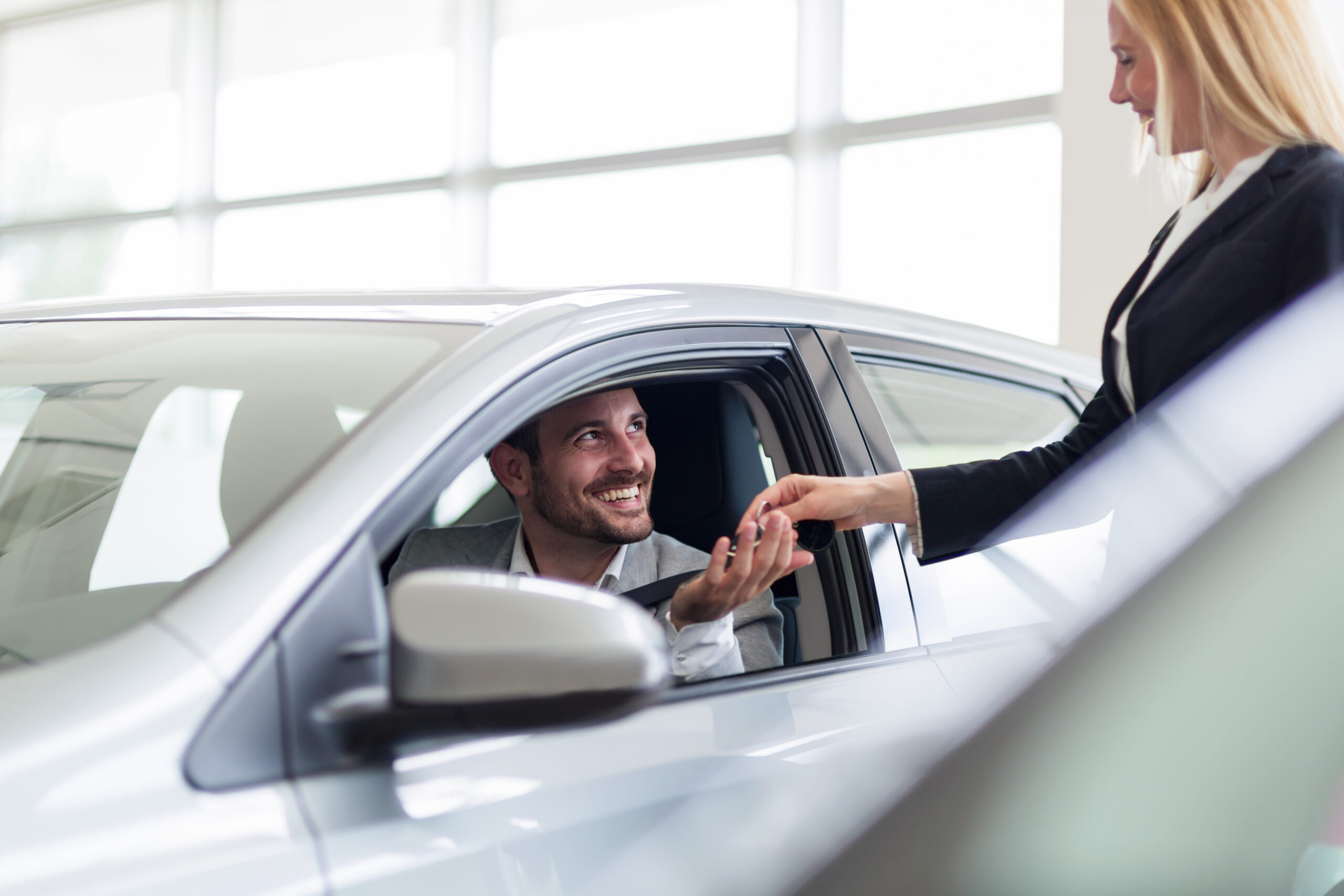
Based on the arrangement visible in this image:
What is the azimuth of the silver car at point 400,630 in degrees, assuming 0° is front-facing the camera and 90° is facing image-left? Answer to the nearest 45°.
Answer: approximately 45°

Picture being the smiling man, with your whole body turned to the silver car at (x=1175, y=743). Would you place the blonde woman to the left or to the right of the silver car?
left

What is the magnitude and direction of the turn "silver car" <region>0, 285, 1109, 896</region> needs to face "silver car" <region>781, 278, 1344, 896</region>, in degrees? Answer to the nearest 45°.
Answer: approximately 90° to its left

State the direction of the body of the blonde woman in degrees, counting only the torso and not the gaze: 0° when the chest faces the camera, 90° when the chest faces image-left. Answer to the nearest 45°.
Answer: approximately 90°

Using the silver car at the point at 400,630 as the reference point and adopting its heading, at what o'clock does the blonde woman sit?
The blonde woman is roughly at 7 o'clock from the silver car.

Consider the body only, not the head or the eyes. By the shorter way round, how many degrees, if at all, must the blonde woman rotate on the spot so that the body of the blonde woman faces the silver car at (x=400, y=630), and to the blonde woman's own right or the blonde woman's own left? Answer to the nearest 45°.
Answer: approximately 45° to the blonde woman's own left

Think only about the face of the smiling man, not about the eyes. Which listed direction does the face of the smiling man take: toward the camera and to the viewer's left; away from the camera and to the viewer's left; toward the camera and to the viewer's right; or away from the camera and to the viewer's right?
toward the camera and to the viewer's right

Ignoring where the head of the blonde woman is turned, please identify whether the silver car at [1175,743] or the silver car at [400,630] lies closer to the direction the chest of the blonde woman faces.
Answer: the silver car at [400,630]
